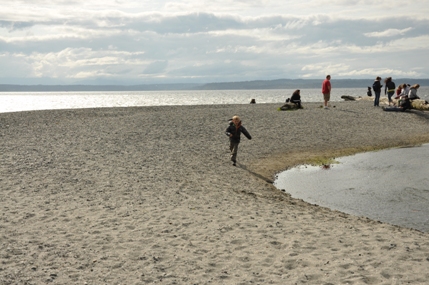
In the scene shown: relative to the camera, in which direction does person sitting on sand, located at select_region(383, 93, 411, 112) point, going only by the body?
to the viewer's left
